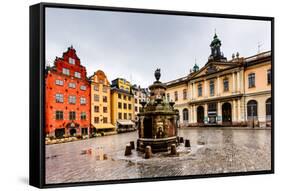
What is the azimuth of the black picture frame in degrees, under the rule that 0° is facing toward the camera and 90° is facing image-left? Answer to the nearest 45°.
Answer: approximately 315°
